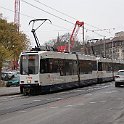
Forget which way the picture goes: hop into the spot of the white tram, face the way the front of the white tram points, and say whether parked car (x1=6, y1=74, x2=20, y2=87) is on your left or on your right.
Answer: on your right

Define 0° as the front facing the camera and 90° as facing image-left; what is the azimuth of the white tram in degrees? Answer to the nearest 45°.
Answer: approximately 45°
